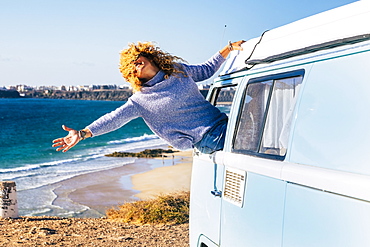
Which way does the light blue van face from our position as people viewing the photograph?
facing away from the viewer and to the left of the viewer
